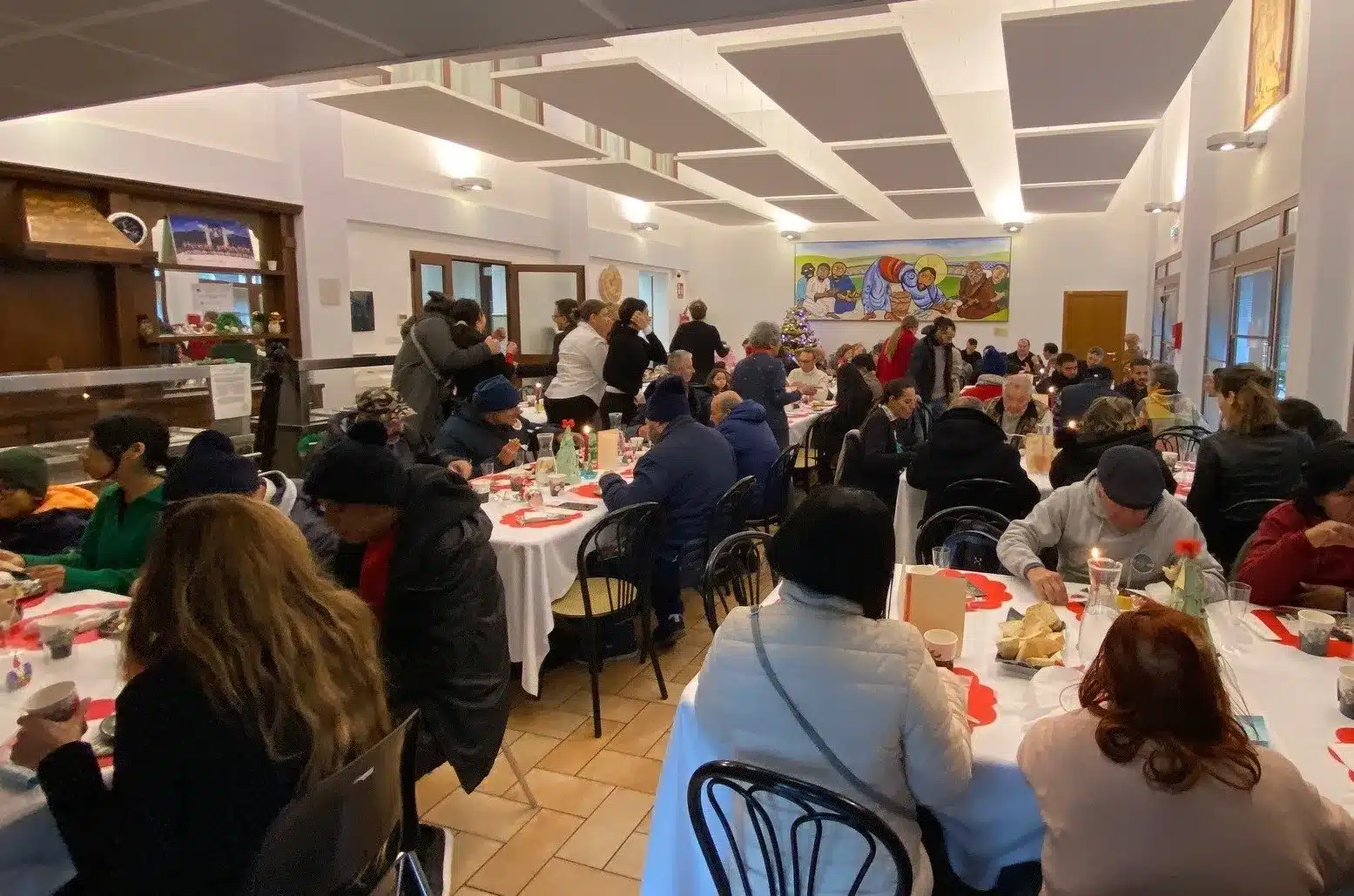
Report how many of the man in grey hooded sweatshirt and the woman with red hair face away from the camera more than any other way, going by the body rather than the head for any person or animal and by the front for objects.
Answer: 1

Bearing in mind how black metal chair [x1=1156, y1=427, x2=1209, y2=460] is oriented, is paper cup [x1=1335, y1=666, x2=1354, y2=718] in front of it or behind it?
behind

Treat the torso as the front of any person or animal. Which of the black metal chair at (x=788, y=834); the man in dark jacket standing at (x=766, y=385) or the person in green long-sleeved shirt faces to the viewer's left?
the person in green long-sleeved shirt

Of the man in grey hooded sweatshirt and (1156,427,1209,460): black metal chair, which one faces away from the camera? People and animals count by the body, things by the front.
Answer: the black metal chair

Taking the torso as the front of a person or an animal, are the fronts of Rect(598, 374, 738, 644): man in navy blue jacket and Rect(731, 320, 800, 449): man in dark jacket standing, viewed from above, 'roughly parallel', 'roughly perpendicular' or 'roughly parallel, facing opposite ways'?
roughly perpendicular

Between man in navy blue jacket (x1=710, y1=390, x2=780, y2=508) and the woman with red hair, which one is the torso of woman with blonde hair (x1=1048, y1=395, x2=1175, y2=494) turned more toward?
the man in navy blue jacket

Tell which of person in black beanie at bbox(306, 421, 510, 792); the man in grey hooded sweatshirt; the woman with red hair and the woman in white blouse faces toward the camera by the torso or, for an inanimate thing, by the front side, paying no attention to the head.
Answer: the man in grey hooded sweatshirt

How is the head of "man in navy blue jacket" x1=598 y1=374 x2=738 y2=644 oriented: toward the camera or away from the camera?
away from the camera

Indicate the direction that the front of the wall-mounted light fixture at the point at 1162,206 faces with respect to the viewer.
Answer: facing to the left of the viewer

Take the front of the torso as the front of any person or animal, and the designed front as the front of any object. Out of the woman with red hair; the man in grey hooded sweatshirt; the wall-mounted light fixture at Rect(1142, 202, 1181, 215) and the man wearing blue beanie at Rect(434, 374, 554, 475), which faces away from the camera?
the woman with red hair

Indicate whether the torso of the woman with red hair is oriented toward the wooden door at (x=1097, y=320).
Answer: yes

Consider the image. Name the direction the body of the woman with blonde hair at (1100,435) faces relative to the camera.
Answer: away from the camera

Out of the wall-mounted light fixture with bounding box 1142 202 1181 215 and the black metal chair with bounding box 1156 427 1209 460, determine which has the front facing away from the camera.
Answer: the black metal chair

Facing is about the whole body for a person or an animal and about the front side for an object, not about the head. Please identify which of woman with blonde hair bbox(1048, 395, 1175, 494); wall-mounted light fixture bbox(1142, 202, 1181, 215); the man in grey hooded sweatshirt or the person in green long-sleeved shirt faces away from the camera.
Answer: the woman with blonde hair
